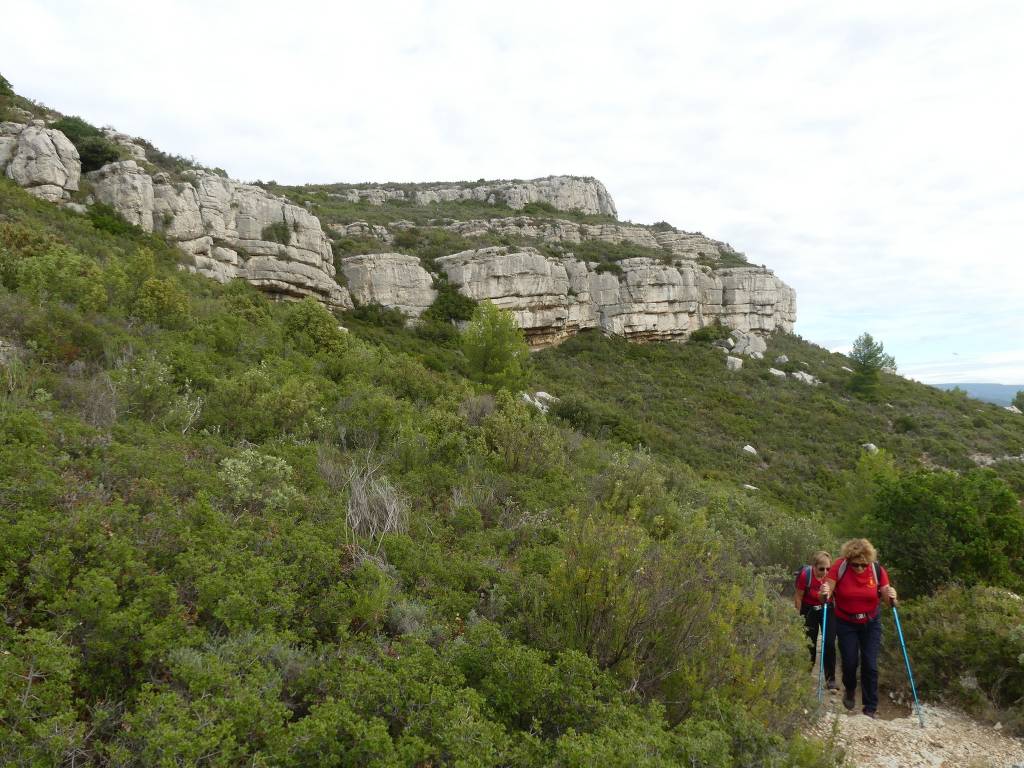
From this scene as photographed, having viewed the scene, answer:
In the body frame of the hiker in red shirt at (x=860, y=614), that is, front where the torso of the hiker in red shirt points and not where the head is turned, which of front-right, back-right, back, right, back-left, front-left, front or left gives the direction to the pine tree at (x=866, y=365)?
back

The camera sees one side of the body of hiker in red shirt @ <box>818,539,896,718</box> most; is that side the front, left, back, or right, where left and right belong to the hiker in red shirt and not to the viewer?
front

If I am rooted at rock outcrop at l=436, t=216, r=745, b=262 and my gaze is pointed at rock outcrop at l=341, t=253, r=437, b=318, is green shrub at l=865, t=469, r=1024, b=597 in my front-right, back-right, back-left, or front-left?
front-left

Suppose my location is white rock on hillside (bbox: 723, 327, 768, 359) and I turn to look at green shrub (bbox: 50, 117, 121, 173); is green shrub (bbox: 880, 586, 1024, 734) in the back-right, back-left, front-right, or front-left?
front-left

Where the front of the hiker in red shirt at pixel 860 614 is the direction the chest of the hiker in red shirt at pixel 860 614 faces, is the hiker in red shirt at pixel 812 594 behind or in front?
behind
